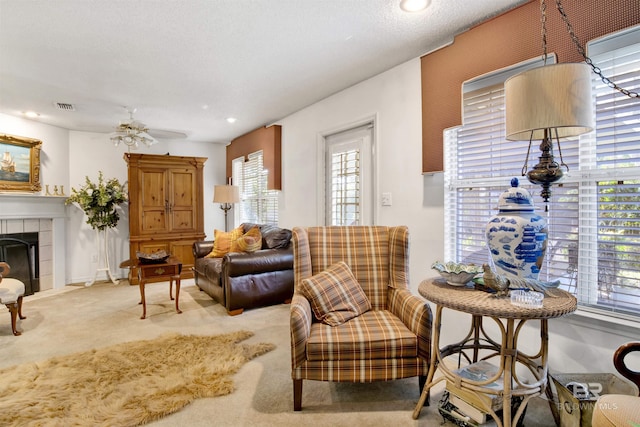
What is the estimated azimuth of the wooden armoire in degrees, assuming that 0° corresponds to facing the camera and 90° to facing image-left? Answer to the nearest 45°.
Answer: approximately 0°

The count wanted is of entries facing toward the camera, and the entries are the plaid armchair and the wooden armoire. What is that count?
2

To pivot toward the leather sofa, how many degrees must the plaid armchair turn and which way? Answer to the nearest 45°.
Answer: approximately 135° to its right

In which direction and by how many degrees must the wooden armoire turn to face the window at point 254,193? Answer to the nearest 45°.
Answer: approximately 90° to its left

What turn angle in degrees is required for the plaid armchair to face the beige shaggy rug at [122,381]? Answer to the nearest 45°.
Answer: approximately 90° to its right

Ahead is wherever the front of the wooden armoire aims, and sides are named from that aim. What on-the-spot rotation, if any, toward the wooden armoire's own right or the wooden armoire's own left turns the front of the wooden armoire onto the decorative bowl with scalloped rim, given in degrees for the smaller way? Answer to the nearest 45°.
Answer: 0° — it already faces it

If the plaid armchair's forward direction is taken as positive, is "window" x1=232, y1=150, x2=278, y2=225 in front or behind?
behind

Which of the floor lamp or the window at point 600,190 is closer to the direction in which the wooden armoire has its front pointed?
the window

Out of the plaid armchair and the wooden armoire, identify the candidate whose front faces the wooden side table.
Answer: the wooden armoire

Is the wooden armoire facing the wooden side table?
yes

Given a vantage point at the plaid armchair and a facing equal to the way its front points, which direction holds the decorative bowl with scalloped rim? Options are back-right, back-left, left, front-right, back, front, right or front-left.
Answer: left
